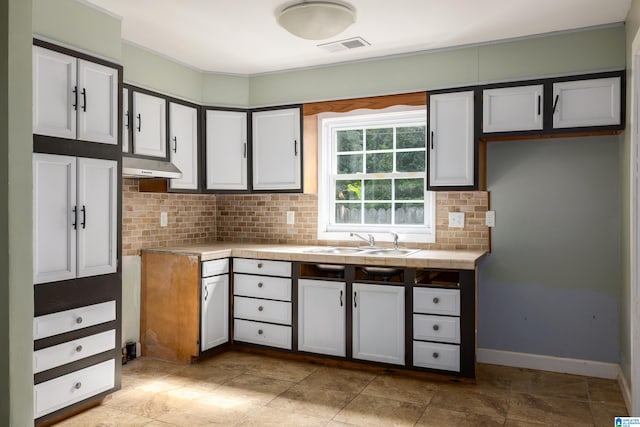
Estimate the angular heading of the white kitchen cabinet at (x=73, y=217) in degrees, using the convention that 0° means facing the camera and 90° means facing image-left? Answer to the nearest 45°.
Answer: approximately 315°

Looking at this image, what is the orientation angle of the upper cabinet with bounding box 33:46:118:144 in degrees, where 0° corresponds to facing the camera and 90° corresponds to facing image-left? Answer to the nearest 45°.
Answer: approximately 315°

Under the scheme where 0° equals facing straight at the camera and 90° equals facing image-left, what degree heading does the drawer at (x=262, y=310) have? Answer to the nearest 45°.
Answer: approximately 45°

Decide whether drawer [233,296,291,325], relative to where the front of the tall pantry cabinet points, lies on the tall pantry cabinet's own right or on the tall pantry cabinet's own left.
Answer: on the tall pantry cabinet's own left

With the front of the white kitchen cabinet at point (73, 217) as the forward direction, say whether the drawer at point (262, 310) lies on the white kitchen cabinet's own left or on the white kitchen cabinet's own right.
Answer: on the white kitchen cabinet's own left
